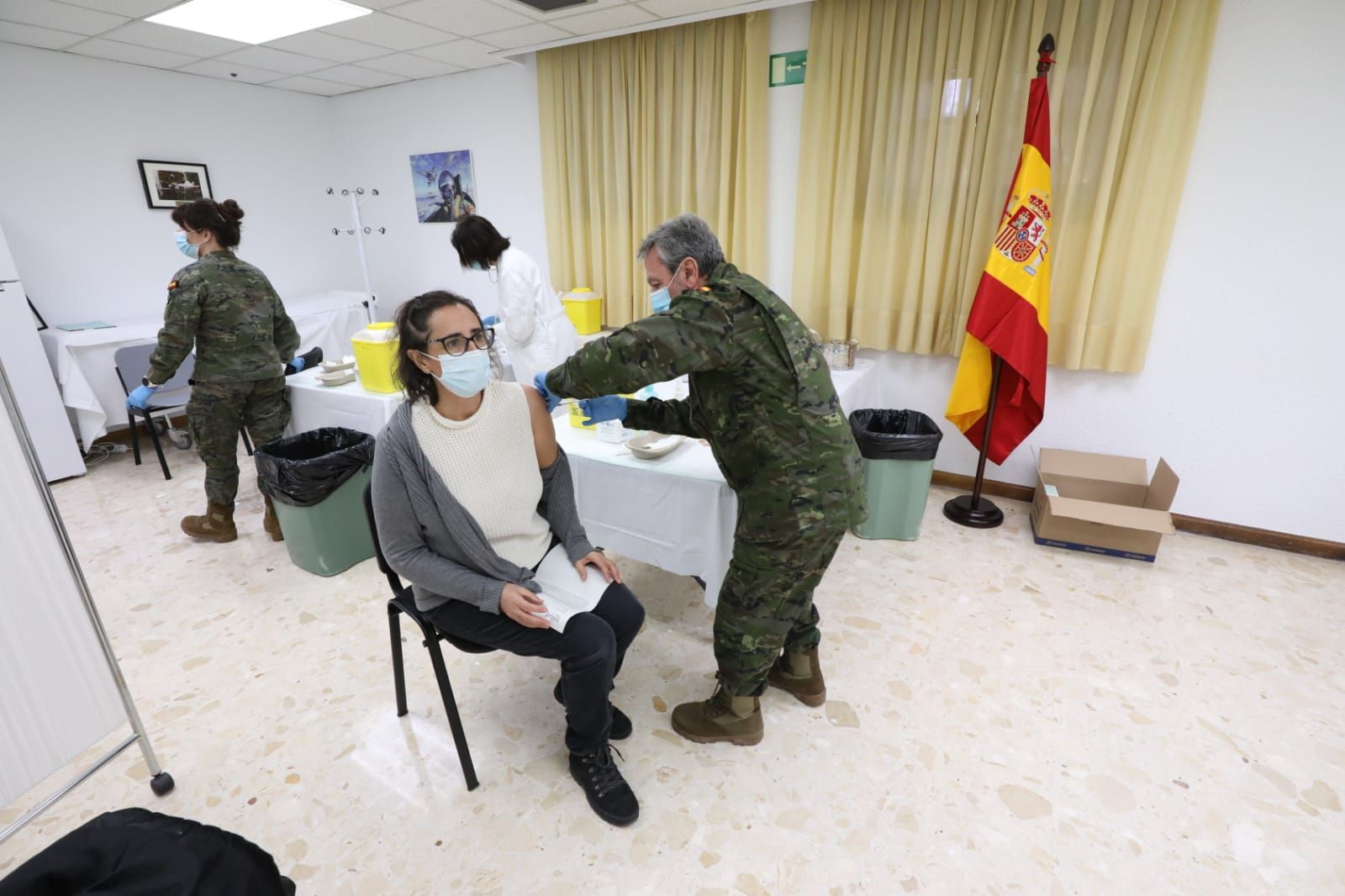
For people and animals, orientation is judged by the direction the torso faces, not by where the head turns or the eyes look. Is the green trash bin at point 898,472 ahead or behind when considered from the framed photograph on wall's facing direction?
ahead

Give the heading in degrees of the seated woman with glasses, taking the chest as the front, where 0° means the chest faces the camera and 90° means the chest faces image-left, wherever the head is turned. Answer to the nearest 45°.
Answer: approximately 315°

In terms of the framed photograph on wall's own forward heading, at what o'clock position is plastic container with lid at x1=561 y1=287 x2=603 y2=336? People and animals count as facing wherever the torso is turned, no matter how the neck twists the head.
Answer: The plastic container with lid is roughly at 12 o'clock from the framed photograph on wall.

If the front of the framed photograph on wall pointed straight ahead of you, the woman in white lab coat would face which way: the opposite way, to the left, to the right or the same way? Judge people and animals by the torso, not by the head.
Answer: the opposite way

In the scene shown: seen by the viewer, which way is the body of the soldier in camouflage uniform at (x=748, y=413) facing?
to the viewer's left
